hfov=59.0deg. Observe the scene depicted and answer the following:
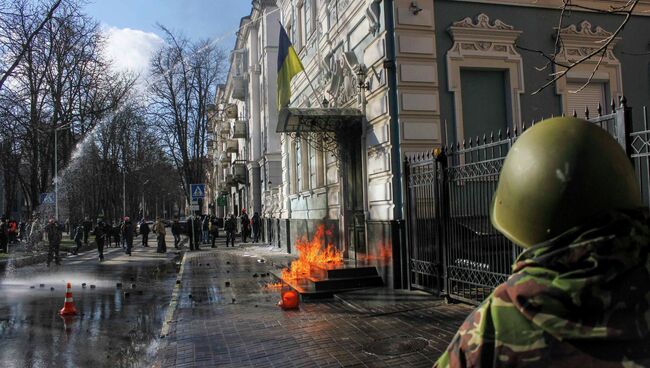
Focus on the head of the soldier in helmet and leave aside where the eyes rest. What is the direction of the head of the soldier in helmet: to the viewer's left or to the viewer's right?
to the viewer's left

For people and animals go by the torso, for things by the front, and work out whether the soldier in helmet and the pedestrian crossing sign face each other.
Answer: yes

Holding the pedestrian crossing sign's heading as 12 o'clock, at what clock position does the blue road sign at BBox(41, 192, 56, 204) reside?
The blue road sign is roughly at 4 o'clock from the pedestrian crossing sign.

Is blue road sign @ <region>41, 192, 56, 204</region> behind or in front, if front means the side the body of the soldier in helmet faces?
in front

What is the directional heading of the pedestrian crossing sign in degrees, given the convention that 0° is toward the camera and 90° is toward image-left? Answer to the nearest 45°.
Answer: approximately 0°

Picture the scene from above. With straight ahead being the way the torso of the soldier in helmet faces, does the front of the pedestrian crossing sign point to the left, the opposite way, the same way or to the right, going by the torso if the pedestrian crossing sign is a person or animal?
the opposite way

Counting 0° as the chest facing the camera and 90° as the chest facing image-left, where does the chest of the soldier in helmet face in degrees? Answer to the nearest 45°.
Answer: approximately 135°

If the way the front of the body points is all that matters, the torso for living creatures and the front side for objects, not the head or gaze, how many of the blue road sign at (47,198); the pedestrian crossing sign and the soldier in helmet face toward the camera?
2

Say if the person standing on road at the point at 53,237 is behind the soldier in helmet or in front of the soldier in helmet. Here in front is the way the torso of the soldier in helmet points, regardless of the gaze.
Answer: in front

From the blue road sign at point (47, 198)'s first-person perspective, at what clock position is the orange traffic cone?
The orange traffic cone is roughly at 12 o'clock from the blue road sign.

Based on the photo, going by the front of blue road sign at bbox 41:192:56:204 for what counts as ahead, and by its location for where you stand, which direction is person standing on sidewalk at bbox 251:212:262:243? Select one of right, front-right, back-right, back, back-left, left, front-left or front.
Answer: left

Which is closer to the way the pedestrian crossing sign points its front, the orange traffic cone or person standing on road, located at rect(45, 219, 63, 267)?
the orange traffic cone

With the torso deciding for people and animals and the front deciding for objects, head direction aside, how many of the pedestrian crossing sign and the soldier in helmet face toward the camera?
1
